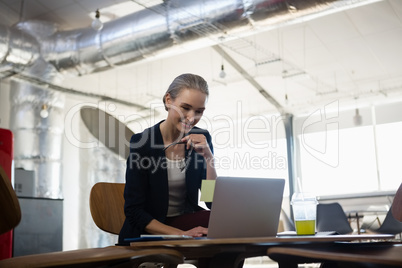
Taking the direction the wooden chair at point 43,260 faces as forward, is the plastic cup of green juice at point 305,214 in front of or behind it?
in front

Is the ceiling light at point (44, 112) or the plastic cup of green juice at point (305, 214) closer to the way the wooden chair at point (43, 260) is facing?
the plastic cup of green juice

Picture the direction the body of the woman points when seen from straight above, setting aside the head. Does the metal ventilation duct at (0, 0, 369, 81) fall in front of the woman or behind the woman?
behind

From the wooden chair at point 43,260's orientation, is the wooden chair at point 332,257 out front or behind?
out front

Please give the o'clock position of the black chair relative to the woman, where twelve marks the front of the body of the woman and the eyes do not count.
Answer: The black chair is roughly at 9 o'clock from the woman.

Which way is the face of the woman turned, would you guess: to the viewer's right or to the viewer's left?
to the viewer's right

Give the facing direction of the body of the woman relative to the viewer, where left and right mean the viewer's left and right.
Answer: facing the viewer and to the right of the viewer
